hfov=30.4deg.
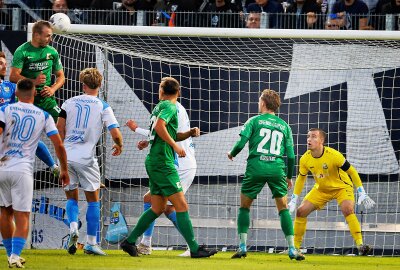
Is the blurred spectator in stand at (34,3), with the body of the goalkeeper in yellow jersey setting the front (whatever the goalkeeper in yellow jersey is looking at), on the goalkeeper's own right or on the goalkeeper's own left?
on the goalkeeper's own right

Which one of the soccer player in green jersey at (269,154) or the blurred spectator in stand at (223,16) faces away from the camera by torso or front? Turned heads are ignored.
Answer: the soccer player in green jersey

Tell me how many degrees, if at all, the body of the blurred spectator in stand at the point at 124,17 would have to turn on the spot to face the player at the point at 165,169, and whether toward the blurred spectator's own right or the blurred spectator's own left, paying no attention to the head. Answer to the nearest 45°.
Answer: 0° — they already face them

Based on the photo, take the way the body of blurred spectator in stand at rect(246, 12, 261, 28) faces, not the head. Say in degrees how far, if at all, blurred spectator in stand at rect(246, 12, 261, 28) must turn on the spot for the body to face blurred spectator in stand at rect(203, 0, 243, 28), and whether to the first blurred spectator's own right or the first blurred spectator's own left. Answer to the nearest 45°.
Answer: approximately 135° to the first blurred spectator's own right

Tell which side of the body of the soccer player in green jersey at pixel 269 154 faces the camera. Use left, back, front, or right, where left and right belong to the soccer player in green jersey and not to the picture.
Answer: back

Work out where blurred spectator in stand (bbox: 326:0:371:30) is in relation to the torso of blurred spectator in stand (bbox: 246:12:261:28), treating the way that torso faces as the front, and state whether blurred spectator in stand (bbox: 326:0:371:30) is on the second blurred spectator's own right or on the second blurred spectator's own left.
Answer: on the second blurred spectator's own left

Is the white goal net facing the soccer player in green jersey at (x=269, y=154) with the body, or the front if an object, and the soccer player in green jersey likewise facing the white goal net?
yes

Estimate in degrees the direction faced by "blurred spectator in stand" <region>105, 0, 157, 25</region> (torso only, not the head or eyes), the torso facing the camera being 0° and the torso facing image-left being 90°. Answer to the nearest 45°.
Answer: approximately 0°

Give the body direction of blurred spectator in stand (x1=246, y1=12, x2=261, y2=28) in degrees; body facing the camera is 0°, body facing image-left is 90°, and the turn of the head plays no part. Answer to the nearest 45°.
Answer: approximately 0°

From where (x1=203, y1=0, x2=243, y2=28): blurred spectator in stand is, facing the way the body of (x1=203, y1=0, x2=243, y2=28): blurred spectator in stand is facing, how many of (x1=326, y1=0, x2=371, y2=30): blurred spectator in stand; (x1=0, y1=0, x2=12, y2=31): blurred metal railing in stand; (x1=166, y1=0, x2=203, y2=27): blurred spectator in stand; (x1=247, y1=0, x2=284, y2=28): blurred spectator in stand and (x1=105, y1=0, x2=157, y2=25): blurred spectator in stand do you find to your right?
3

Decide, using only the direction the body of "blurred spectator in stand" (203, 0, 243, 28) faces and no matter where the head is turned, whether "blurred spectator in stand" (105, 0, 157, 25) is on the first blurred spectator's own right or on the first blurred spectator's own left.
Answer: on the first blurred spectator's own right

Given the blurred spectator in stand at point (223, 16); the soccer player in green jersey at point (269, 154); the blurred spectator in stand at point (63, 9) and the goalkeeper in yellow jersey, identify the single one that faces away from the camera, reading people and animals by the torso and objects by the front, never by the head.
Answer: the soccer player in green jersey
